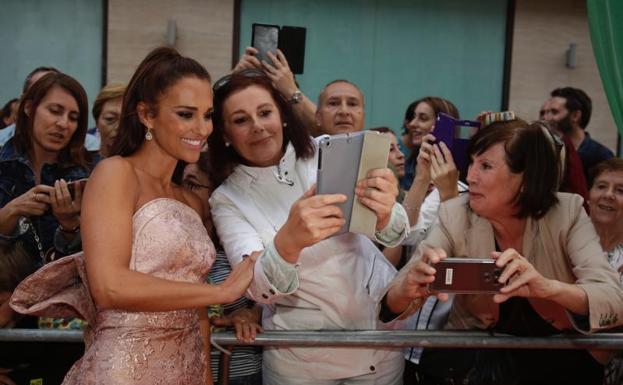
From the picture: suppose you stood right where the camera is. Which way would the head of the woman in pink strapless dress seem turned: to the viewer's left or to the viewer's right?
to the viewer's right

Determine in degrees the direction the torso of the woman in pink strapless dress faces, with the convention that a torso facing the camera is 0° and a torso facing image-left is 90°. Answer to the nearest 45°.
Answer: approximately 315°

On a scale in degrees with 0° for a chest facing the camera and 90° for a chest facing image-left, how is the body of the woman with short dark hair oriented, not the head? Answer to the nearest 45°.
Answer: approximately 45°

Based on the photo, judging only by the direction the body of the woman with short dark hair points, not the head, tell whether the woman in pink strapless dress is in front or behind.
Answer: in front

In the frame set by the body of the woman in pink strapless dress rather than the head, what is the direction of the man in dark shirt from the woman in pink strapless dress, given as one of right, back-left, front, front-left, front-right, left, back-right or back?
left

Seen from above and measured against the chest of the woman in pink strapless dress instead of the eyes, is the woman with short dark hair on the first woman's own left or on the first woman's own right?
on the first woman's own left
